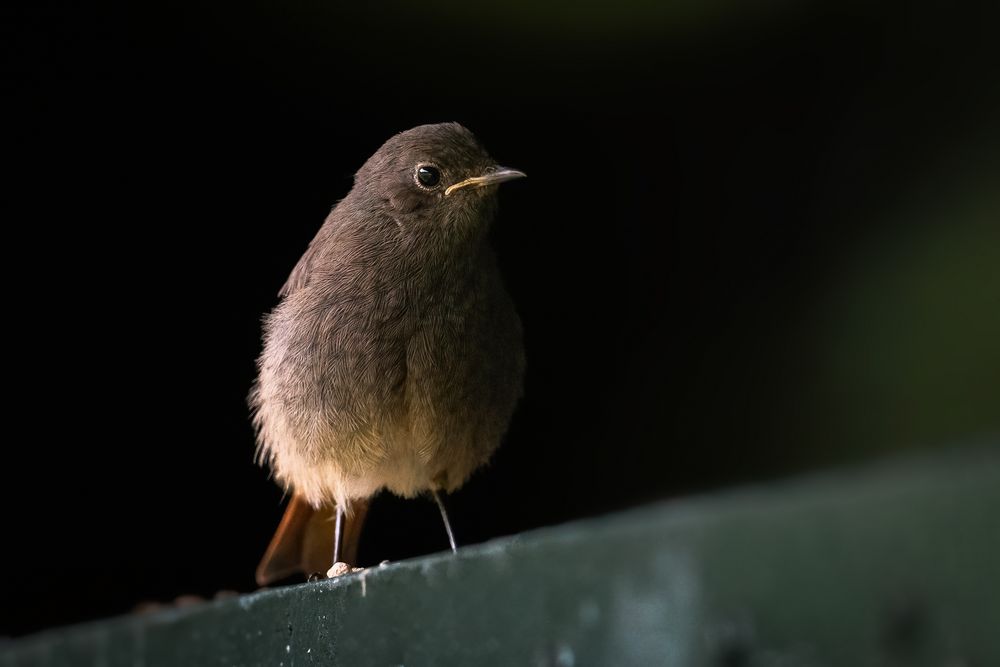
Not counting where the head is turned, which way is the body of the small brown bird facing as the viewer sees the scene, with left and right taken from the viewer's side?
facing the viewer and to the right of the viewer
